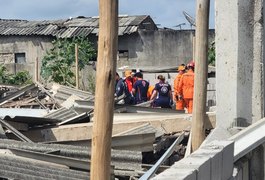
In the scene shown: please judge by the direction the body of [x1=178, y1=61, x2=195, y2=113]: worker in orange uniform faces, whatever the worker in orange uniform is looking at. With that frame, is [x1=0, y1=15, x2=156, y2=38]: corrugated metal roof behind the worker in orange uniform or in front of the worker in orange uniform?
in front

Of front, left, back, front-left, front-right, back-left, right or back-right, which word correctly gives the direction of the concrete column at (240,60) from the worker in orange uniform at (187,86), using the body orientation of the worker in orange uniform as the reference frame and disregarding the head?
back

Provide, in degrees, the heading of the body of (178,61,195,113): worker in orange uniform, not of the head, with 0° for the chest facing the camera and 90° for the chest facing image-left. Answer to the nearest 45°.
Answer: approximately 180°

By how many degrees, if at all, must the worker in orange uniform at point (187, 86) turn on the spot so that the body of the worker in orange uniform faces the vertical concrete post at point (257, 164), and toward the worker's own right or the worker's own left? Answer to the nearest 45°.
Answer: approximately 180°

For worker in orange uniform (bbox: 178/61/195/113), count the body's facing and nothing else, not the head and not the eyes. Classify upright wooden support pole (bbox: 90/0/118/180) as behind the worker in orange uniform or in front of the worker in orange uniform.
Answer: behind

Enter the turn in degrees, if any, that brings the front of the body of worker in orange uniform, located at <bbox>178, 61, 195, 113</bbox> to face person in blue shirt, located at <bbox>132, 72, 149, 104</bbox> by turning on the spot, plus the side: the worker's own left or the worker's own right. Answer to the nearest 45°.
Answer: approximately 45° to the worker's own left

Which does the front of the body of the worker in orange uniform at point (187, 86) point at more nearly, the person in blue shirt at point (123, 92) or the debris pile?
the person in blue shirt

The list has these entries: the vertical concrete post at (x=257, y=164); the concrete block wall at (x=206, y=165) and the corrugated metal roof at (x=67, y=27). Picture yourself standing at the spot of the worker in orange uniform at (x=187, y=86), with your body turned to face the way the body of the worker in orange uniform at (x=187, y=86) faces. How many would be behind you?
2

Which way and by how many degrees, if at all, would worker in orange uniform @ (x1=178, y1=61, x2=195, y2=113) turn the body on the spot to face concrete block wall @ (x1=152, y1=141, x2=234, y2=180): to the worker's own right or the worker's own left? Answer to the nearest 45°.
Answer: approximately 180°

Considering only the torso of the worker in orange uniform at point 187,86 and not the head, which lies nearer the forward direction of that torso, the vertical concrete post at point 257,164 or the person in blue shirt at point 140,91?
the person in blue shirt

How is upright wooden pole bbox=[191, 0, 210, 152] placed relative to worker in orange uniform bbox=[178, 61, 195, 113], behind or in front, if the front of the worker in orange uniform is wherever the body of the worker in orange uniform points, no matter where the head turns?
behind

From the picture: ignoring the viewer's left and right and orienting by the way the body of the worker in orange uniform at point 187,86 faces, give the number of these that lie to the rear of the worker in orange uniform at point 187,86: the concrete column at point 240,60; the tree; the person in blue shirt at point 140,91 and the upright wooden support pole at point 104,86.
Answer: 2

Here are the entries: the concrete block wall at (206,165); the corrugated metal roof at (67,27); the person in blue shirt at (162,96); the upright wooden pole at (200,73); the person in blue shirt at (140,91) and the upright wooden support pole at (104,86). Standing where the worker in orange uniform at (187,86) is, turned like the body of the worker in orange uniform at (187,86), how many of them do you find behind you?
3

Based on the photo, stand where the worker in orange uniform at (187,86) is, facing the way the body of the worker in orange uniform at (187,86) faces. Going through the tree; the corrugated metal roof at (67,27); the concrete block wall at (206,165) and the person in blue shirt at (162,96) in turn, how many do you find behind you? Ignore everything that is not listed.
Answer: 1
